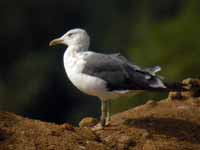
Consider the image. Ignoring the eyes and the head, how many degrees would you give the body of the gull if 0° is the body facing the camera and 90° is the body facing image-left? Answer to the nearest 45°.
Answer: approximately 90°
